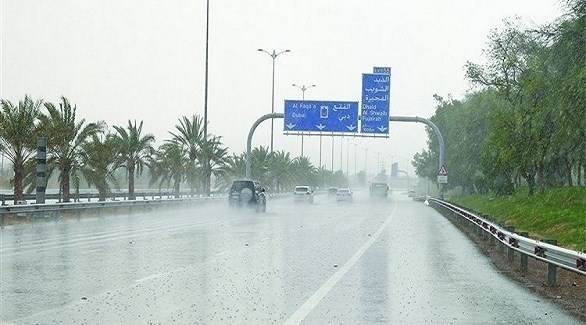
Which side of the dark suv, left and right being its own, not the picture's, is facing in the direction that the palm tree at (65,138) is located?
left

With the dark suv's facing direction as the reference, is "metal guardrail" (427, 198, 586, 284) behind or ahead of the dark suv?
behind

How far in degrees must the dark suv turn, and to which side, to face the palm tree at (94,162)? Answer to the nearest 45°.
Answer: approximately 90° to its left

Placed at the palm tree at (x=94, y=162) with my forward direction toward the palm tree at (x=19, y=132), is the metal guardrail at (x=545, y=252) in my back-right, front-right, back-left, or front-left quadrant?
front-left

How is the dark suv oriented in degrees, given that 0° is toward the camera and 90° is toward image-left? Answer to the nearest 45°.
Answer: approximately 180°

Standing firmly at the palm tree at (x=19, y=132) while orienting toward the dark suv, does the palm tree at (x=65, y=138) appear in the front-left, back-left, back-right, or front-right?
front-left

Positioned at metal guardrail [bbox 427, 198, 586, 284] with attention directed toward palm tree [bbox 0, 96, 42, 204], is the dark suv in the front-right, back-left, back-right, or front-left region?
front-right

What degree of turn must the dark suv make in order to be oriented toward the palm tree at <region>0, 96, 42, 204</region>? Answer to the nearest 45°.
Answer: approximately 135° to its left
